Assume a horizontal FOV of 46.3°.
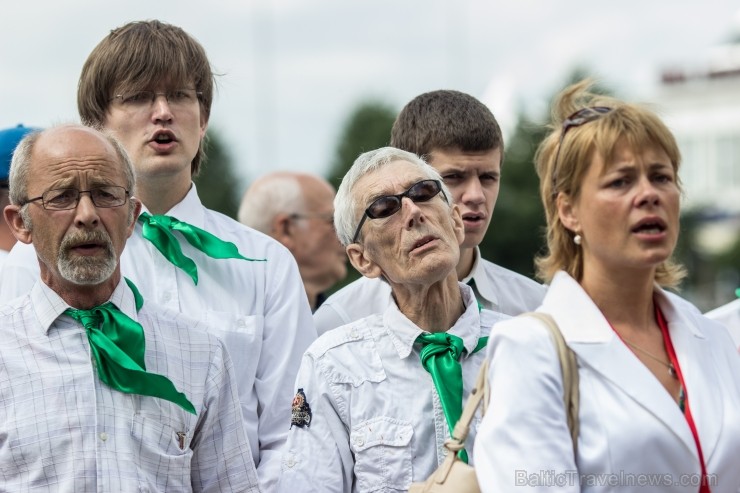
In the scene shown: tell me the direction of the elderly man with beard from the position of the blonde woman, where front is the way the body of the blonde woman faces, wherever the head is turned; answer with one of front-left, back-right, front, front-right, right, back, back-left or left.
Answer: back-right

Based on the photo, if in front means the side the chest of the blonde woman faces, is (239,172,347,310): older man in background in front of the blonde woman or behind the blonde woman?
behind

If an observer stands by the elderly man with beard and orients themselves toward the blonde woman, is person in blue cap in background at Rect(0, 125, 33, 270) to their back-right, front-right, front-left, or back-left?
back-left

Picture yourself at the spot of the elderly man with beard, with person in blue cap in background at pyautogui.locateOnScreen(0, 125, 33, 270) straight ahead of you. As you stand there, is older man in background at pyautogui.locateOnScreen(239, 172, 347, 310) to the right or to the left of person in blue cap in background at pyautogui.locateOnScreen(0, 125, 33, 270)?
right

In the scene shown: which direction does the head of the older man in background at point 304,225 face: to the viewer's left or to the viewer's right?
to the viewer's right

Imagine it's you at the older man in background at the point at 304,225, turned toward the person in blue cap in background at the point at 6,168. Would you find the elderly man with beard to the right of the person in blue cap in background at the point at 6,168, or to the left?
left

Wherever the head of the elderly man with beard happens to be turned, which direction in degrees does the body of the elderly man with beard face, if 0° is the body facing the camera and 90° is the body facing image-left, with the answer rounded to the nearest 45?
approximately 0°

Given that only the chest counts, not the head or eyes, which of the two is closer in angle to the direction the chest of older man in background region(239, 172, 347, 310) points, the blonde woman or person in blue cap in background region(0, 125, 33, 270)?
the blonde woman

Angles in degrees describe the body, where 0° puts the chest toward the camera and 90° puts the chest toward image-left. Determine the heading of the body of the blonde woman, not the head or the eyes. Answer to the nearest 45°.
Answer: approximately 315°

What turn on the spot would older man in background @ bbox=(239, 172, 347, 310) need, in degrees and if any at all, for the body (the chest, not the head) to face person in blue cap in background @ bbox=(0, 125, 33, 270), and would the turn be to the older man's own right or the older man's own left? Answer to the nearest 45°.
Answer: approximately 135° to the older man's own right
